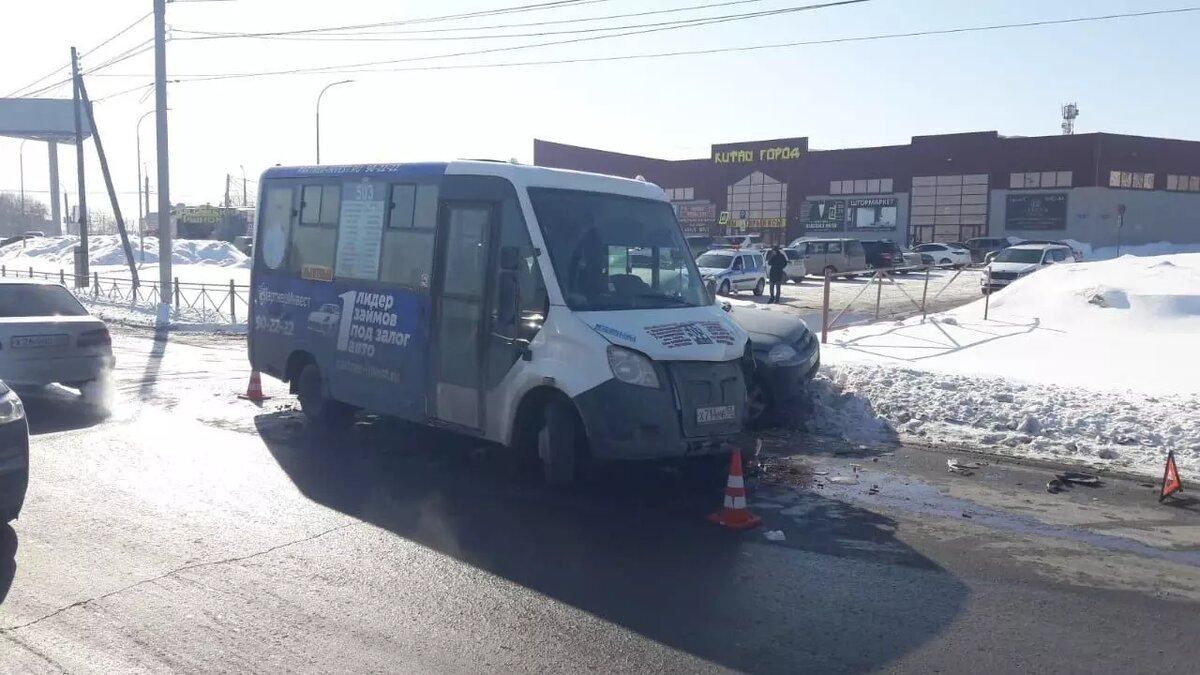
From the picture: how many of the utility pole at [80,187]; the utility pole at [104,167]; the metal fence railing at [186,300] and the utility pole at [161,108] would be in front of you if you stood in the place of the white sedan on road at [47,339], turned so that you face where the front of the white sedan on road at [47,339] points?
4

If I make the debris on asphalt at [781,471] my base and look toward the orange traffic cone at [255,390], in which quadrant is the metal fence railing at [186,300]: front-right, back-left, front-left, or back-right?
front-right

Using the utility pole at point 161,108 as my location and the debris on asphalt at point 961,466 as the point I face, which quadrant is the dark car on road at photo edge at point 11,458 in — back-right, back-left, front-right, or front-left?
front-right

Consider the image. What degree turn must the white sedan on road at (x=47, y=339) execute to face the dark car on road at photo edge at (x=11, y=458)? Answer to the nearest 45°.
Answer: approximately 180°

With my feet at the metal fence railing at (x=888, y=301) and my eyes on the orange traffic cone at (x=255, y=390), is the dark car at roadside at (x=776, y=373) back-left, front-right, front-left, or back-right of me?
front-left

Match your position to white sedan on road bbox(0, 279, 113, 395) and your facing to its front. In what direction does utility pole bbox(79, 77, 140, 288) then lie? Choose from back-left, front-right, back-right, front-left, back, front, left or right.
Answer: front

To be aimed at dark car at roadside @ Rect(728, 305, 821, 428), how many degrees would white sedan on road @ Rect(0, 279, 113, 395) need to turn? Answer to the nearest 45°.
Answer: approximately 135° to its right

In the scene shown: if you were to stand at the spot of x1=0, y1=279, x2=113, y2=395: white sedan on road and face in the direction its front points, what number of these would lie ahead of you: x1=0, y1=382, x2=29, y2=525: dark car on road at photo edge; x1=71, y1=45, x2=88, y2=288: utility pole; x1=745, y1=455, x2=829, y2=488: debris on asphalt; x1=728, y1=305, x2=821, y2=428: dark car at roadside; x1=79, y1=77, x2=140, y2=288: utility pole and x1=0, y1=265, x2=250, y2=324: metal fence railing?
3

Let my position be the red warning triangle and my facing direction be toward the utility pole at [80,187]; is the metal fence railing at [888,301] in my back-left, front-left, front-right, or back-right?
front-right

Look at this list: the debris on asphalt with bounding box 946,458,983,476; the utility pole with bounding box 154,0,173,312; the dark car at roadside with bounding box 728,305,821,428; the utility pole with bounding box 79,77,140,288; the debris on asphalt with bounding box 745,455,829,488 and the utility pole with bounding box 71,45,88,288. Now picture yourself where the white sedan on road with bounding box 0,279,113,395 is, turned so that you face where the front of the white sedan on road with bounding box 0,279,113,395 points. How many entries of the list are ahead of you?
3

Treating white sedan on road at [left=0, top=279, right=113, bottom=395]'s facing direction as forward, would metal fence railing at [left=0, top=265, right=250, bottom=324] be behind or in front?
in front

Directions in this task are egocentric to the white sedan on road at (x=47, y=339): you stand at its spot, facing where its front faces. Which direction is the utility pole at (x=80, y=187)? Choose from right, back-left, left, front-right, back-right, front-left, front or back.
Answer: front

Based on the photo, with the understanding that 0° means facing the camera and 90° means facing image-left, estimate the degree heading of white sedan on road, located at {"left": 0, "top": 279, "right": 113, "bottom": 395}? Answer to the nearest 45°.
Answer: approximately 180°

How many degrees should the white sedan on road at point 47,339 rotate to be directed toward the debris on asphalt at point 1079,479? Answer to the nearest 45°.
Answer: approximately 135° to its right

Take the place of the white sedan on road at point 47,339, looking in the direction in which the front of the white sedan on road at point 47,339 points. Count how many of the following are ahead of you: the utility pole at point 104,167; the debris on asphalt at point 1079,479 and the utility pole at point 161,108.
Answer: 2

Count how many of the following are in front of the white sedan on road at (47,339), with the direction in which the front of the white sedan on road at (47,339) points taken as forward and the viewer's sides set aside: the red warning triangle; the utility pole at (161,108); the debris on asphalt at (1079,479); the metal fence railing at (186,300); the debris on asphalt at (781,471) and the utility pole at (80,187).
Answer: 3

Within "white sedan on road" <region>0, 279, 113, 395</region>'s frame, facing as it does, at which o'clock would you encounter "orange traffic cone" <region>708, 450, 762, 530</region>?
The orange traffic cone is roughly at 5 o'clock from the white sedan on road.

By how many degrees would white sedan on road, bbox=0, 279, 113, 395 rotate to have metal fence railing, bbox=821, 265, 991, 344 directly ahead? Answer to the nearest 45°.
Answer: approximately 90° to its right

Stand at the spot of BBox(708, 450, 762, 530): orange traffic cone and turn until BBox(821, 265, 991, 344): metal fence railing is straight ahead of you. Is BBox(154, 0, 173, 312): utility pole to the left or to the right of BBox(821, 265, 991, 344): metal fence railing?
left

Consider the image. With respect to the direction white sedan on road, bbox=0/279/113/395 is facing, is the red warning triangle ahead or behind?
behind
